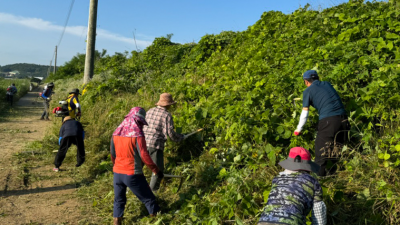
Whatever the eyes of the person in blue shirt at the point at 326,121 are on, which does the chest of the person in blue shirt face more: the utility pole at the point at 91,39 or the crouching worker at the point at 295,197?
the utility pole

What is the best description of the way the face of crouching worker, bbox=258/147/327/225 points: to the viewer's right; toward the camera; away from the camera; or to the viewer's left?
away from the camera

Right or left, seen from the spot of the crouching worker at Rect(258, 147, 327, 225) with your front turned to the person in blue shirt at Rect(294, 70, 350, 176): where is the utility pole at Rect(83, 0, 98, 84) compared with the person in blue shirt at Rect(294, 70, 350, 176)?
left

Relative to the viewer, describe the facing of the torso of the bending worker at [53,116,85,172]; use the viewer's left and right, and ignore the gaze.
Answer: facing away from the viewer

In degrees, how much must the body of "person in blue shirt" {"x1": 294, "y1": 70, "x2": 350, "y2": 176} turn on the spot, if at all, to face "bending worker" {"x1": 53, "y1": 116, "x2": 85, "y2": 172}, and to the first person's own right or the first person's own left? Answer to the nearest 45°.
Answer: approximately 45° to the first person's own left

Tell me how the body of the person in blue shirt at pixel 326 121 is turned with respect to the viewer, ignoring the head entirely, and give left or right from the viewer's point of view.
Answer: facing away from the viewer and to the left of the viewer

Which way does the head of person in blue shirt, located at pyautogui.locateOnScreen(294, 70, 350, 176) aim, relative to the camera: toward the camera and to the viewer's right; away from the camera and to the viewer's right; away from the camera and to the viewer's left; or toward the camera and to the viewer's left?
away from the camera and to the viewer's left

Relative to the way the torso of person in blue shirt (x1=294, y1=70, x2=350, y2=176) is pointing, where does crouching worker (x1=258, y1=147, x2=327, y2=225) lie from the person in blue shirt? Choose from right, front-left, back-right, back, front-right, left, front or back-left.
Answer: back-left
